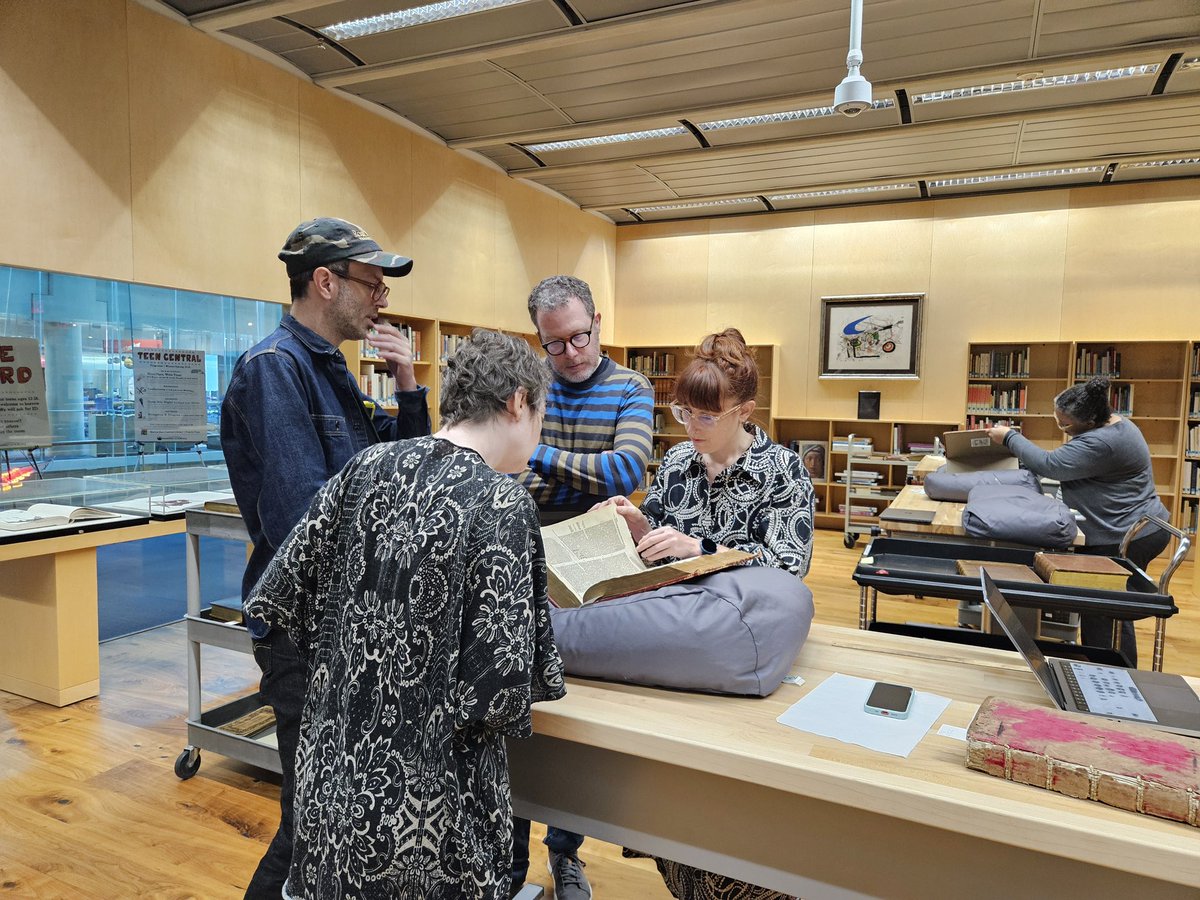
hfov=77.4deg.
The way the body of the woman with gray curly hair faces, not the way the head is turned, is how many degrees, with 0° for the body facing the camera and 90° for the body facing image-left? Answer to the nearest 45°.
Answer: approximately 225°

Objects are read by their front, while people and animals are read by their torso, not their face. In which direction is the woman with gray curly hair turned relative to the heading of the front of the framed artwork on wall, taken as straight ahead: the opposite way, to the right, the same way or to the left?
the opposite way

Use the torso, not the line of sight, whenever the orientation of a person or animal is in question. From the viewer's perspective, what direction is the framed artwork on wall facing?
toward the camera

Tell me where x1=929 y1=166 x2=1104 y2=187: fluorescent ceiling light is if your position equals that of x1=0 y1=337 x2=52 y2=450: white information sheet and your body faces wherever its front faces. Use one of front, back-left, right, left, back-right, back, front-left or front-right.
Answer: left

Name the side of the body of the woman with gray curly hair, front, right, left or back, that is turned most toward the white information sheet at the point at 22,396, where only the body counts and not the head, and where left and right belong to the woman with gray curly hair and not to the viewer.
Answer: left

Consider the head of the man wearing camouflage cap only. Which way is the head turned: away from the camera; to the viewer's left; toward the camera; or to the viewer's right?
to the viewer's right

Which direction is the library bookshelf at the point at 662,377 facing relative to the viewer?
toward the camera

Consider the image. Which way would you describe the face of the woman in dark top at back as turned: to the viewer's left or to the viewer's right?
to the viewer's left

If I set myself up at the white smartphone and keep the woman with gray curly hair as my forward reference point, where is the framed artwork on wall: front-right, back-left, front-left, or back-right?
back-right

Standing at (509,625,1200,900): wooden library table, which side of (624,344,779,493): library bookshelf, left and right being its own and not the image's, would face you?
front

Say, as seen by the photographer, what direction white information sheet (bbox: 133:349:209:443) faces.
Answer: facing the viewer

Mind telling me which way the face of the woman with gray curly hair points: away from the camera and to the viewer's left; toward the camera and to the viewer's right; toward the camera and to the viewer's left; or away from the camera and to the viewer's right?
away from the camera and to the viewer's right

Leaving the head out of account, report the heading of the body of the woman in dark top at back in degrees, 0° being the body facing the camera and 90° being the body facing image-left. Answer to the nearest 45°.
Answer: approximately 90°

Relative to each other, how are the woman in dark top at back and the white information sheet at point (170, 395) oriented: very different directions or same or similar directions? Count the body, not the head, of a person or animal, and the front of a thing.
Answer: very different directions

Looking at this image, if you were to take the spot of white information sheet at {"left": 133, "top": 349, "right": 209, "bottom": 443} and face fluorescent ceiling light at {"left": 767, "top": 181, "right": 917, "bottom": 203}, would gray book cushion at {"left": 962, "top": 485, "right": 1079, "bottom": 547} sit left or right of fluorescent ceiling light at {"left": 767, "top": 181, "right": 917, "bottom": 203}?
right

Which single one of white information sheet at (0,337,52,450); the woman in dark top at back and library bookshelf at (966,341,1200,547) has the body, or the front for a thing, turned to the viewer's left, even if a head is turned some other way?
the woman in dark top at back

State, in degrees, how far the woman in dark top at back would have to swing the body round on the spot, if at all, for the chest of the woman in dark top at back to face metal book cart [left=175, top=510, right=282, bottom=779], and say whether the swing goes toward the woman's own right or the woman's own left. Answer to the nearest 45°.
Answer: approximately 45° to the woman's own left
